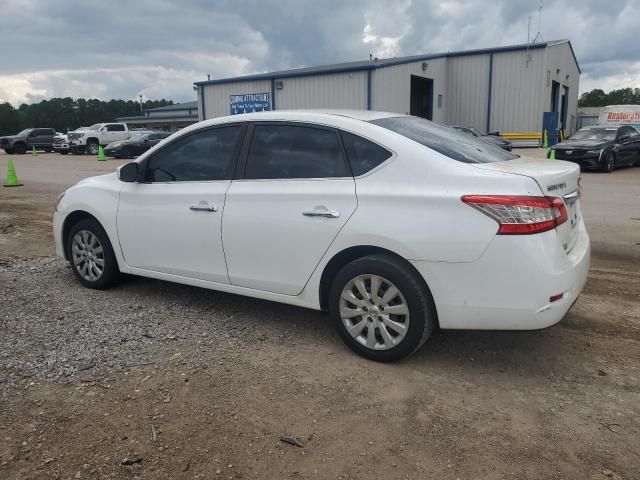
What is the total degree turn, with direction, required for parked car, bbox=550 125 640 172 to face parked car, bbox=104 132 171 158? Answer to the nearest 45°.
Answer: approximately 45° to its right

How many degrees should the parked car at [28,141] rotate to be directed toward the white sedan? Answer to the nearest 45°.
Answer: approximately 45° to its left

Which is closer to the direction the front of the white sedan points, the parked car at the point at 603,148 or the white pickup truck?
the white pickup truck

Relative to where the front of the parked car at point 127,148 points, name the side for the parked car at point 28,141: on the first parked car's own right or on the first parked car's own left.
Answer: on the first parked car's own right

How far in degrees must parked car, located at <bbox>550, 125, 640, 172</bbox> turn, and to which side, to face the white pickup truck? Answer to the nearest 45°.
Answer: approximately 45° to its right

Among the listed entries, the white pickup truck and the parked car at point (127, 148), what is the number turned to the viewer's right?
0

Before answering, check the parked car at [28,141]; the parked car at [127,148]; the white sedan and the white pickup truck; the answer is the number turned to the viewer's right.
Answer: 0

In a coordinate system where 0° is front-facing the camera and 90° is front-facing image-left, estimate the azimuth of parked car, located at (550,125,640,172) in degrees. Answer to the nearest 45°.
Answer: approximately 45°

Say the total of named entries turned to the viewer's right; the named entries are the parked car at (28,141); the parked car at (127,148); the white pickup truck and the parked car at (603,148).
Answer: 0

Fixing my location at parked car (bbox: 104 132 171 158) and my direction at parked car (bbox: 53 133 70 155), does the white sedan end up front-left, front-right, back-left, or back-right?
back-left

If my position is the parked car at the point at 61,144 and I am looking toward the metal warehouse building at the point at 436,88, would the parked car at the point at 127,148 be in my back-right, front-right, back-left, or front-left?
front-right

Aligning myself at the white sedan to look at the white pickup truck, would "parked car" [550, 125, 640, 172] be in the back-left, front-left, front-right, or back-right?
front-right

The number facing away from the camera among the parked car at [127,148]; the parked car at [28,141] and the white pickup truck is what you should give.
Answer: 0

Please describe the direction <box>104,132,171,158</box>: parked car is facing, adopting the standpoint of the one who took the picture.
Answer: facing the viewer and to the left of the viewer

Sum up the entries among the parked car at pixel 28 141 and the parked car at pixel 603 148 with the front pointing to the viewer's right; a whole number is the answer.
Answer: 0

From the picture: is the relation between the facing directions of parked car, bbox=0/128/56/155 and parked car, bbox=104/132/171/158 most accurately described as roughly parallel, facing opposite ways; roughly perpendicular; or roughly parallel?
roughly parallel

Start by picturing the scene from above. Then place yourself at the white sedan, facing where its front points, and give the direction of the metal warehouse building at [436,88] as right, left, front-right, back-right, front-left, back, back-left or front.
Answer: front-right
